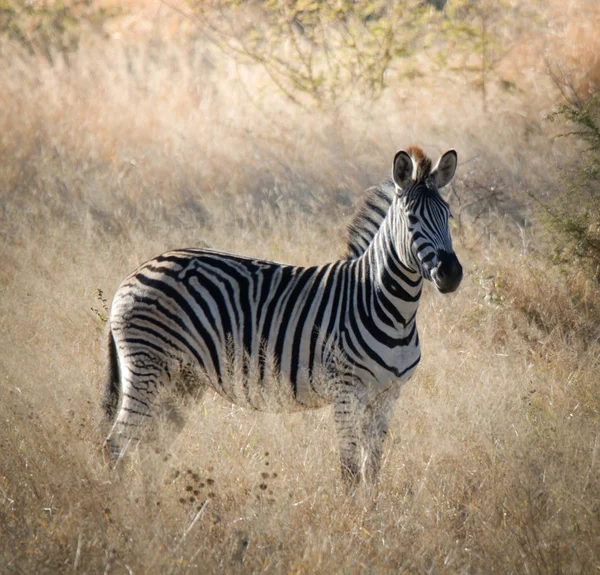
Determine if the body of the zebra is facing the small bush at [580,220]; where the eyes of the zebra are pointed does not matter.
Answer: no

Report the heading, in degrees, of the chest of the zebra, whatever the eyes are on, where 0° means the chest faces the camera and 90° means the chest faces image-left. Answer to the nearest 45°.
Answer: approximately 315°
